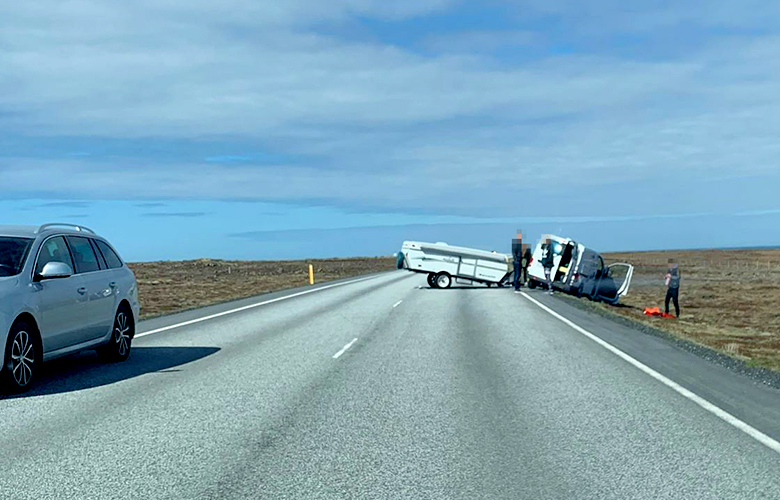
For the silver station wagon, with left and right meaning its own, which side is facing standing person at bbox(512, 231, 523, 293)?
back

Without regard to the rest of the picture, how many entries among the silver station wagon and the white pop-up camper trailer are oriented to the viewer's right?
1

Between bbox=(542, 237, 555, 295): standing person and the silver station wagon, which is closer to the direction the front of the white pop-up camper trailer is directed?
the standing person

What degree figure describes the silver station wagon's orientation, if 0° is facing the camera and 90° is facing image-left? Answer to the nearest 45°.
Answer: approximately 45°

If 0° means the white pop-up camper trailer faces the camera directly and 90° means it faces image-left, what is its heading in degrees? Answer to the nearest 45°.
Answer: approximately 270°

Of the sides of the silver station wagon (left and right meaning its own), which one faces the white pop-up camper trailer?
back

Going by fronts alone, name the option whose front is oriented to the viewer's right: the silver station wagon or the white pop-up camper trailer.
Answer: the white pop-up camper trailer

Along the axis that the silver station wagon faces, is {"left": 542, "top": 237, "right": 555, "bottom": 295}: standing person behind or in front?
behind

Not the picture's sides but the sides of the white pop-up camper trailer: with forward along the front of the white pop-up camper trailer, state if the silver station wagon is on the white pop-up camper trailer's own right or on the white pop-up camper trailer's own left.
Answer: on the white pop-up camper trailer's own right

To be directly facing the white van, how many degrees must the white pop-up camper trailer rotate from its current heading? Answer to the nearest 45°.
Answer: approximately 45° to its right

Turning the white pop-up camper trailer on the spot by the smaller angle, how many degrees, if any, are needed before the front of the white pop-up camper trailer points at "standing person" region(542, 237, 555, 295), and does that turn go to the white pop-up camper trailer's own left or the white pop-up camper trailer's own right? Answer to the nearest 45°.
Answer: approximately 45° to the white pop-up camper trailer's own right

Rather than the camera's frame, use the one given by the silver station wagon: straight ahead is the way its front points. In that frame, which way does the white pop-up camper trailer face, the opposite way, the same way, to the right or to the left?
to the left
